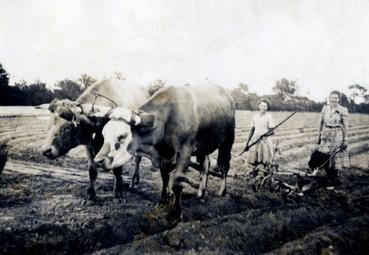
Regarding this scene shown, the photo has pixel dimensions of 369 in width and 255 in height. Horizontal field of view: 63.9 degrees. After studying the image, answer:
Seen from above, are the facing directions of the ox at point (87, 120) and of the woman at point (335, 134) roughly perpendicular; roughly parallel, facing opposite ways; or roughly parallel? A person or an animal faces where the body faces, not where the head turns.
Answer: roughly parallel

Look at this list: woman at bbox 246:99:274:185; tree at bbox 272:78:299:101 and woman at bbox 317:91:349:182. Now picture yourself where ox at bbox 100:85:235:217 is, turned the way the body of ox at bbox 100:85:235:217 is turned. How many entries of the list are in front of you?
0

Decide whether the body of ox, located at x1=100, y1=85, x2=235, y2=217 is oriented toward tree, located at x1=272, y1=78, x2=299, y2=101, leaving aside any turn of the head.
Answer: no

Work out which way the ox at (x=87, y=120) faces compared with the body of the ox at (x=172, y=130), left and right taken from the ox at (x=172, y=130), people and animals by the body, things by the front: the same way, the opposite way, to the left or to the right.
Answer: the same way

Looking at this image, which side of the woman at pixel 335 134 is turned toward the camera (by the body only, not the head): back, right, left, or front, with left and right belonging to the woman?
front

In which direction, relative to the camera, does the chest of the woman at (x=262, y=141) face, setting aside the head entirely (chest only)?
toward the camera

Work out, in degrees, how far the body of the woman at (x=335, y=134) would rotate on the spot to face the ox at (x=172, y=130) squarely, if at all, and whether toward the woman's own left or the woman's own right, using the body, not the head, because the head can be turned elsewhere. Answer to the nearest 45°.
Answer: approximately 45° to the woman's own right

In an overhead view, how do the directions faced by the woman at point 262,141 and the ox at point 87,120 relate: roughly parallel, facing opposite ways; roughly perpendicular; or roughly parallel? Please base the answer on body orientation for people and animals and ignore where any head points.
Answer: roughly parallel

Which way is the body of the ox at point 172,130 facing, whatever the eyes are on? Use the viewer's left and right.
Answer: facing the viewer and to the left of the viewer

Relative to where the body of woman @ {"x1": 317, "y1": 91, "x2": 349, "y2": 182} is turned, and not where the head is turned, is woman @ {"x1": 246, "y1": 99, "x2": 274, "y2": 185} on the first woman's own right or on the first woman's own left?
on the first woman's own right

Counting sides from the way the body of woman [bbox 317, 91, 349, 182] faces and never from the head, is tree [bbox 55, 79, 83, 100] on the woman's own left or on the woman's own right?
on the woman's own right

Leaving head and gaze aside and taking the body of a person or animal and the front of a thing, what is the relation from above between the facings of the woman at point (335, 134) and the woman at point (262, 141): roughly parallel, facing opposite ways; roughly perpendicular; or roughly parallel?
roughly parallel

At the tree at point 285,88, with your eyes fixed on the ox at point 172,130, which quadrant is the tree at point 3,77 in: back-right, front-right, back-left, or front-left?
front-right

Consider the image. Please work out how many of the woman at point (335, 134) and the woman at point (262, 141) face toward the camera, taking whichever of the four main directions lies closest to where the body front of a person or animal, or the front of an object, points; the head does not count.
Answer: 2

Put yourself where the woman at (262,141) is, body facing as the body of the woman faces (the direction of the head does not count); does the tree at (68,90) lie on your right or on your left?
on your right
